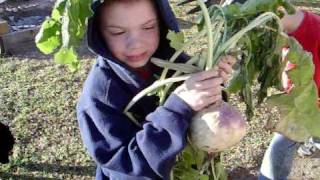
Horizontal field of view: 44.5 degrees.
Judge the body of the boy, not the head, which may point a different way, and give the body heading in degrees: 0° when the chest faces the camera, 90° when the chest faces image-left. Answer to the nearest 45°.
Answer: approximately 315°

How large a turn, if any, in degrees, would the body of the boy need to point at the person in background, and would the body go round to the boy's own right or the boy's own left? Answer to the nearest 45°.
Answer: approximately 90° to the boy's own left
